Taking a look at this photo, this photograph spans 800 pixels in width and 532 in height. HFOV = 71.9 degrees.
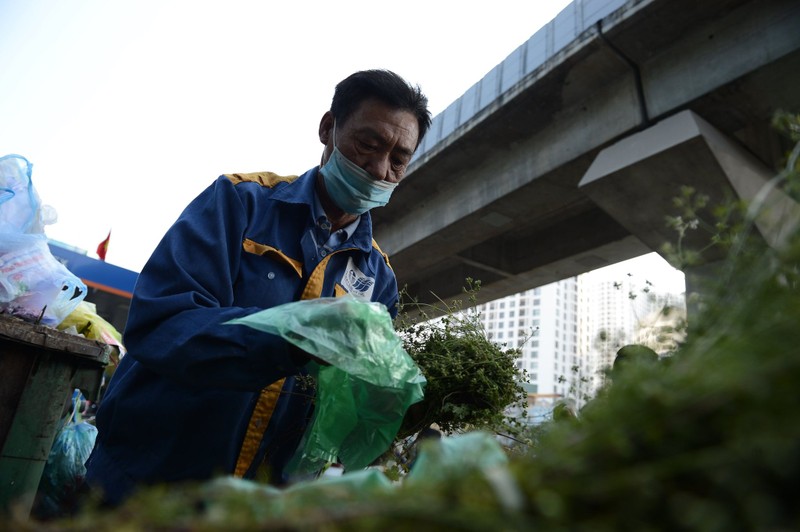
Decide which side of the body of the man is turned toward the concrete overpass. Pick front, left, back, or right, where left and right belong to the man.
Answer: left

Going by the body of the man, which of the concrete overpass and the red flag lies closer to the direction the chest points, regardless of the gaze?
the concrete overpass

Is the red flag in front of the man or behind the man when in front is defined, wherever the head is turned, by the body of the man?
behind

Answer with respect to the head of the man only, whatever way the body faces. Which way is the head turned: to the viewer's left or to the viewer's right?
to the viewer's right

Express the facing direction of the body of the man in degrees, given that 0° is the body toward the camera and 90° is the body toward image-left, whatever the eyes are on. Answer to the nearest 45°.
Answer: approximately 315°

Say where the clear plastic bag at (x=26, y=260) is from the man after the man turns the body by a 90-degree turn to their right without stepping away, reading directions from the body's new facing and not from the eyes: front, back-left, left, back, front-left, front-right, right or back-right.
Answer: right
